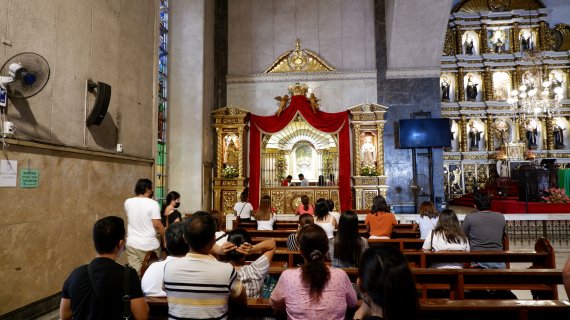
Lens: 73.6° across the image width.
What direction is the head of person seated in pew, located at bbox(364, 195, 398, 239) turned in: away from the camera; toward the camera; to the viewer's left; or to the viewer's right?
away from the camera

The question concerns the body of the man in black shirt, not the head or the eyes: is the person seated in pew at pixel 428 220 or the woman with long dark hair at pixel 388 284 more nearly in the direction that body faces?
the person seated in pew

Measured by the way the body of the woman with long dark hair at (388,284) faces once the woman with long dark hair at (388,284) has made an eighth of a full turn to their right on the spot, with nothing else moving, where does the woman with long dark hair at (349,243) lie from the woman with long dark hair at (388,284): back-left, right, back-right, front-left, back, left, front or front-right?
front

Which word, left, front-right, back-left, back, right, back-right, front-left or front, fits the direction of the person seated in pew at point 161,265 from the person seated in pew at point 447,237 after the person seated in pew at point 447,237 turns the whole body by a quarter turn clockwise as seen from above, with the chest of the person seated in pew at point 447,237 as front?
back-right

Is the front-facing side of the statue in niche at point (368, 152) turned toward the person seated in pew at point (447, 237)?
yes

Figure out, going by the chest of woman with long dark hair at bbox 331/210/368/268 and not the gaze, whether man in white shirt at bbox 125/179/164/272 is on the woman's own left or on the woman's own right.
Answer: on the woman's own left

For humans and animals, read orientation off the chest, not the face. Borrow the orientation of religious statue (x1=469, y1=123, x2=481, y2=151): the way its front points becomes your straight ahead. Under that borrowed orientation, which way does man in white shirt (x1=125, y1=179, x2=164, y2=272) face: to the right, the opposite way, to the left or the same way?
the opposite way

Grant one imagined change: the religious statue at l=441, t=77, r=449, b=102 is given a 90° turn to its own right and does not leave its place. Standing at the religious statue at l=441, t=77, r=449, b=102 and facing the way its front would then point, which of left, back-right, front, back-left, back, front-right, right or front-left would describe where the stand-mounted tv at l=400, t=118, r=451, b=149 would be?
left

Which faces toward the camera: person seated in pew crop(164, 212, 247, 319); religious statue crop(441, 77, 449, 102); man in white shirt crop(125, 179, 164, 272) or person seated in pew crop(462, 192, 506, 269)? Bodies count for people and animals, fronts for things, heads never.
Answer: the religious statue

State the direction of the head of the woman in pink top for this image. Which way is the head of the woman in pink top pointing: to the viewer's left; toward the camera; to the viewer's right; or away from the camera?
away from the camera

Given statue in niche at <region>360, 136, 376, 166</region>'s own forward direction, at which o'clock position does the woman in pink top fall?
The woman in pink top is roughly at 12 o'clock from the statue in niche.

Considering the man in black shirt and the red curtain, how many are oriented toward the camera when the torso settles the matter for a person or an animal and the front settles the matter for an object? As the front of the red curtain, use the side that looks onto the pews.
1

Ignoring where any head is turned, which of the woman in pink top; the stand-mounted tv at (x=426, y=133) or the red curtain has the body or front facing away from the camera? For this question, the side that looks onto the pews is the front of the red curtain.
the woman in pink top

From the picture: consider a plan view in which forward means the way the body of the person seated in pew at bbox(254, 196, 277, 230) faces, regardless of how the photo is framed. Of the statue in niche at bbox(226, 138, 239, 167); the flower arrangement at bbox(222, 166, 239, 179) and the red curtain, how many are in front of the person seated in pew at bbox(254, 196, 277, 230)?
3

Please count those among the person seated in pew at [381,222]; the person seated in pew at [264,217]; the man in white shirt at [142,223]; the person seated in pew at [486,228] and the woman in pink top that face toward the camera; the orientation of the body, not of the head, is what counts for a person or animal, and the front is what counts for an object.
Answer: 0

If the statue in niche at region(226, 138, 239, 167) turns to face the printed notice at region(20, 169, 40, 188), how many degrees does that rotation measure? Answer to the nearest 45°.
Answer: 0° — it already faces it

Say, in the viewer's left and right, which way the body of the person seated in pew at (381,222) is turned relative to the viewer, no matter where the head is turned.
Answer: facing away from the viewer

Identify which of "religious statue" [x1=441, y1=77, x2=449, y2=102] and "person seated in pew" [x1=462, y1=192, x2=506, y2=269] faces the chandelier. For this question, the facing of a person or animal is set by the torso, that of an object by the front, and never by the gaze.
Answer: the person seated in pew

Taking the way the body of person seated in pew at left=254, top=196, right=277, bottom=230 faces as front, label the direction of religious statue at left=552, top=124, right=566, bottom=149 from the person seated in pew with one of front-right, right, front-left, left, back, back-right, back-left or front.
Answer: front-right

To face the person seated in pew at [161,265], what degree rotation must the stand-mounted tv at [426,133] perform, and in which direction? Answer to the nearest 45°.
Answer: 0° — it already faces them

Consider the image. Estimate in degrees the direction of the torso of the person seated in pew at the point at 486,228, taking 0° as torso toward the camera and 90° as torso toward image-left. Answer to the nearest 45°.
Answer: approximately 180°

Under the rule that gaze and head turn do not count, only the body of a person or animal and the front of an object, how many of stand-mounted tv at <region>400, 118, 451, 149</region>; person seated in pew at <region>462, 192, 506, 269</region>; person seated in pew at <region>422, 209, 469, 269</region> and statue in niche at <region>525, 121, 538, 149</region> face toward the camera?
2

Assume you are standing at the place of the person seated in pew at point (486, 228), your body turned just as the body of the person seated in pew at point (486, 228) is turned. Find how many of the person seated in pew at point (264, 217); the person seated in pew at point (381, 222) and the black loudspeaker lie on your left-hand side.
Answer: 3
